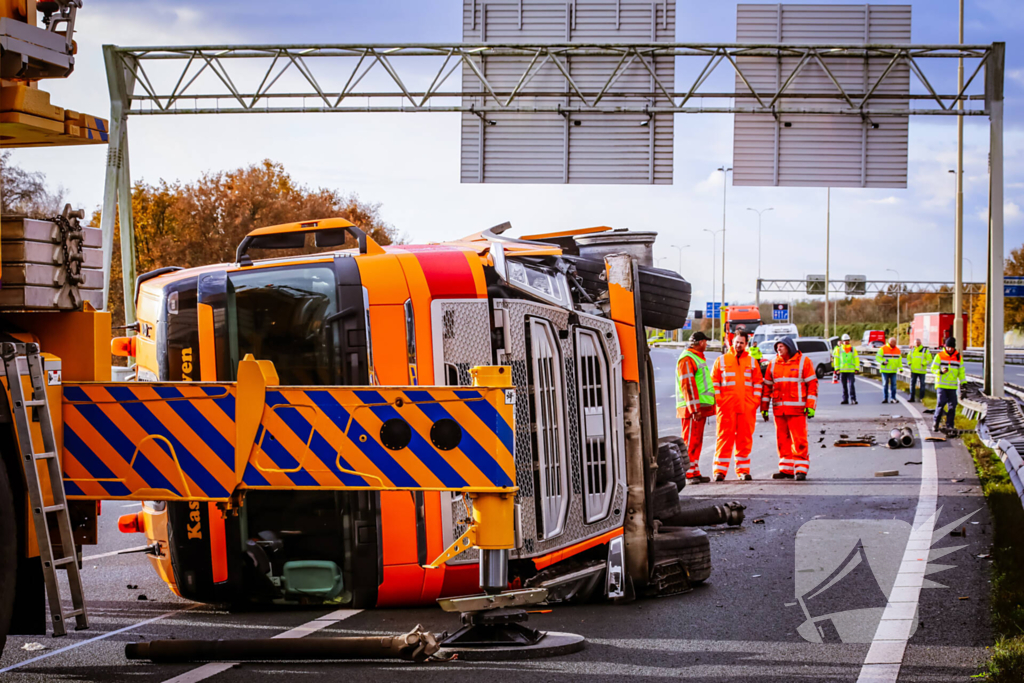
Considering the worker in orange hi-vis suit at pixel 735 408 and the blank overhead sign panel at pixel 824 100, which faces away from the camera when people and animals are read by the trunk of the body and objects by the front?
the blank overhead sign panel

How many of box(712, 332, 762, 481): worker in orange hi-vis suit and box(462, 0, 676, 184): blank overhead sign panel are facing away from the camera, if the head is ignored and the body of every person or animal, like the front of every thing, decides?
1

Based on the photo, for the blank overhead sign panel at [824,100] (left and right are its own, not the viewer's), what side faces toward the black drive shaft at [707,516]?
back

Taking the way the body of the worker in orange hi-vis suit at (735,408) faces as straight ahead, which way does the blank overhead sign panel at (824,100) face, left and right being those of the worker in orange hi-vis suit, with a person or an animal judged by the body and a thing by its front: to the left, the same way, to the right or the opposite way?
the opposite way

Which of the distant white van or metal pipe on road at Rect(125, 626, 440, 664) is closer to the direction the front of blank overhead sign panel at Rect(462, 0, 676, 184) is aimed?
the distant white van

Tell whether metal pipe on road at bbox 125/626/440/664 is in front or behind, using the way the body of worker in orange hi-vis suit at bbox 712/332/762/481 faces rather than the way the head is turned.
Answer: in front

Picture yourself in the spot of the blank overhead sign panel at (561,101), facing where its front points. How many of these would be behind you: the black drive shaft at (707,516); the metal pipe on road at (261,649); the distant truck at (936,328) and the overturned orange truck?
3

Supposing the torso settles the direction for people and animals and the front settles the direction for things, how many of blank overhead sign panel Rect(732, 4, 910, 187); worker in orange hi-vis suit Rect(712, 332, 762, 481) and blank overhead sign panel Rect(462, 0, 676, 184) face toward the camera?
1

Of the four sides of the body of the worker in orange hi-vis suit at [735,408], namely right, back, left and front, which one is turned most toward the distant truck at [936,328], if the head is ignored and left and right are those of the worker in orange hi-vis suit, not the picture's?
back

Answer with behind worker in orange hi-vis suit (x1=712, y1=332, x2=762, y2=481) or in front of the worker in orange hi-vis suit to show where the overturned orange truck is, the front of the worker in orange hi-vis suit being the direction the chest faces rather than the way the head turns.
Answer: in front

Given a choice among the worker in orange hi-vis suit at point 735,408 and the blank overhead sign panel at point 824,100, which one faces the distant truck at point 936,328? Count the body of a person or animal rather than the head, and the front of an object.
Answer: the blank overhead sign panel

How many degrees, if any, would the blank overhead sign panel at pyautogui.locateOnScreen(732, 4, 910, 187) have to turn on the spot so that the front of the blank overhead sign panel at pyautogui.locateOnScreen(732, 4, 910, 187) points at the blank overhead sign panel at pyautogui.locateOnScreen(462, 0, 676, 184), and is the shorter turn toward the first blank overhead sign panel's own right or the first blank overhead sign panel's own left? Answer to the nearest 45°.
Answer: approximately 90° to the first blank overhead sign panel's own left

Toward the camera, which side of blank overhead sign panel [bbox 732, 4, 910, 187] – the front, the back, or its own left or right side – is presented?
back

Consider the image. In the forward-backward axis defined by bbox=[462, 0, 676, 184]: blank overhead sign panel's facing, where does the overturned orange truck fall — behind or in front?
behind

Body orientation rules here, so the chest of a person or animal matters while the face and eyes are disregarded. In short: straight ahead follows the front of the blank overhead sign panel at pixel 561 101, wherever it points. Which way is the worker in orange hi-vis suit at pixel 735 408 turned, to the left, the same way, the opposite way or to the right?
the opposite way

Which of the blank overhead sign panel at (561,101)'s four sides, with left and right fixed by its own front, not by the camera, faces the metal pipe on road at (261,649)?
back

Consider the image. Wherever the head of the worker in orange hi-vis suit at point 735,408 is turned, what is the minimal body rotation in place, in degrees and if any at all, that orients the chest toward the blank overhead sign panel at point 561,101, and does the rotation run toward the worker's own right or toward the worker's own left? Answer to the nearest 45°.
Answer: approximately 135° to the worker's own right

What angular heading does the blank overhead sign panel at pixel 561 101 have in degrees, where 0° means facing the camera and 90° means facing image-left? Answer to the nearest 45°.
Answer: approximately 180°
